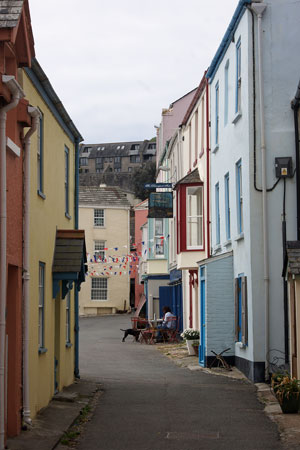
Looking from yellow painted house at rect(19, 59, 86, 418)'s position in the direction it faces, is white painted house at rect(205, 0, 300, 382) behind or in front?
in front

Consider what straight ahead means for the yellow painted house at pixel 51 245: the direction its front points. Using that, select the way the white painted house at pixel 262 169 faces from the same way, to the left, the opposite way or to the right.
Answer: the opposite way

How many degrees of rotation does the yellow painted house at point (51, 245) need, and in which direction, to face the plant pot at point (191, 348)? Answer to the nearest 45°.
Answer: approximately 45° to its left

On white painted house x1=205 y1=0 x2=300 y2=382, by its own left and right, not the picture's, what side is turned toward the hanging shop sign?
right

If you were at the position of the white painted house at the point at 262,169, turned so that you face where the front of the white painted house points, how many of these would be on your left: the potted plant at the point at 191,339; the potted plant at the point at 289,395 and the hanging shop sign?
1

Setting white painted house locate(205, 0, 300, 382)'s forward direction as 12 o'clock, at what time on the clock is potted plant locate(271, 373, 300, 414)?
The potted plant is roughly at 9 o'clock from the white painted house.

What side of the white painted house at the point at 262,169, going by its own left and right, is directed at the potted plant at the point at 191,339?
right

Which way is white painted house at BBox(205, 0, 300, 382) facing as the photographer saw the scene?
facing to the left of the viewer

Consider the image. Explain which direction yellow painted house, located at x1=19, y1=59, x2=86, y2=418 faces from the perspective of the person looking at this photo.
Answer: facing to the right of the viewer

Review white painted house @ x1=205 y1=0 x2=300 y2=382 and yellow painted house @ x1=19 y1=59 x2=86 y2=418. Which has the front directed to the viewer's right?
the yellow painted house

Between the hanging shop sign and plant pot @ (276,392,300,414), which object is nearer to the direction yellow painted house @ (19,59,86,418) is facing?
the plant pot

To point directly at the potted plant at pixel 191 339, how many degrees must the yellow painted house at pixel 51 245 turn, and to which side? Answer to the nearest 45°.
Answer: approximately 45° to its left

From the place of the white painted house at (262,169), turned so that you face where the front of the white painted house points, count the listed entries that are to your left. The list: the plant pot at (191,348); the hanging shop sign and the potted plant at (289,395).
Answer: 1

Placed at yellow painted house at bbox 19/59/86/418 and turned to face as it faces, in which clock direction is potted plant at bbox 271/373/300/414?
The potted plant is roughly at 1 o'clock from the yellow painted house.
